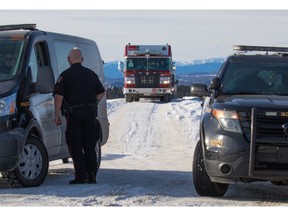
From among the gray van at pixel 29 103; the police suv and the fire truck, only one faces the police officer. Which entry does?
the fire truck

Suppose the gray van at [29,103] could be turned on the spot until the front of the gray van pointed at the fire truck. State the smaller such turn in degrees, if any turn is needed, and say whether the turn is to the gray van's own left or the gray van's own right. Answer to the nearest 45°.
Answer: approximately 135° to the gray van's own right

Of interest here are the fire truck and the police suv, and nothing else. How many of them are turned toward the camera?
2

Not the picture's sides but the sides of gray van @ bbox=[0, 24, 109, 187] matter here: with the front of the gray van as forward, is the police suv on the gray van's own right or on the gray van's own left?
on the gray van's own left

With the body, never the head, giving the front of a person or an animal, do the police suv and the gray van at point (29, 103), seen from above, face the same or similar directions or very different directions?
same or similar directions

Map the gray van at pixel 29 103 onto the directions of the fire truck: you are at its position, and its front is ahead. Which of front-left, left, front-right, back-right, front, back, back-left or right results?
front

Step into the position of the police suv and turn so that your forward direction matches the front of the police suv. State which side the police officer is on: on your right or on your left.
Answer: on your right

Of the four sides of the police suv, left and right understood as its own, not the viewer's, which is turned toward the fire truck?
back

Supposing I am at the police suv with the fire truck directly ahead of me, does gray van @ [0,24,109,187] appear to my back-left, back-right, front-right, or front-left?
front-left

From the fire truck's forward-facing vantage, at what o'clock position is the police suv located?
The police suv is roughly at 12 o'clock from the fire truck.

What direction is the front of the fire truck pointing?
toward the camera
